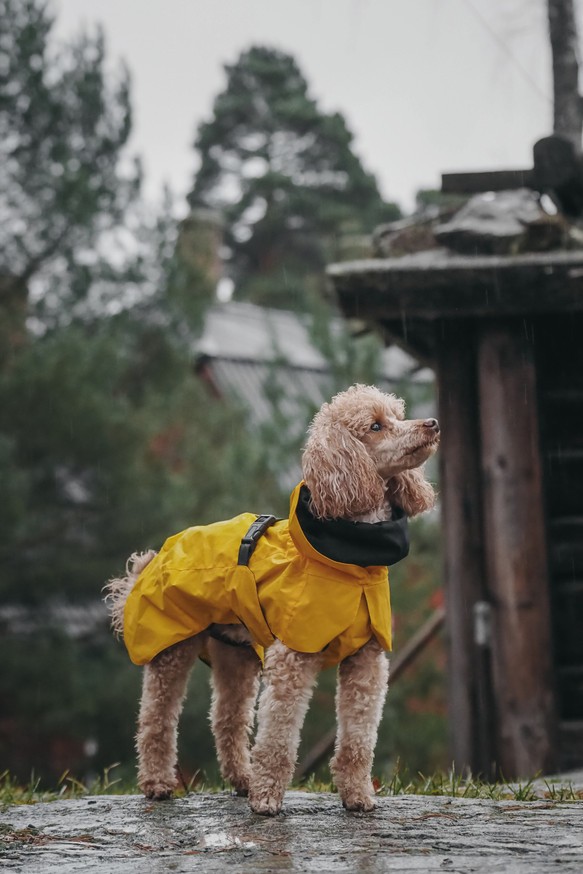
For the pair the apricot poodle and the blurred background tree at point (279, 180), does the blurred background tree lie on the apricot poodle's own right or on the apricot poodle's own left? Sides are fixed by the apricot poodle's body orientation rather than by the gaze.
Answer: on the apricot poodle's own left

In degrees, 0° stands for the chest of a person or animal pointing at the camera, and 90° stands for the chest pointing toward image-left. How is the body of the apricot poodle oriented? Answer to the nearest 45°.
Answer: approximately 315°

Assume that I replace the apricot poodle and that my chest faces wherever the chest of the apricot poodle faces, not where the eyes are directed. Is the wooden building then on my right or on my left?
on my left

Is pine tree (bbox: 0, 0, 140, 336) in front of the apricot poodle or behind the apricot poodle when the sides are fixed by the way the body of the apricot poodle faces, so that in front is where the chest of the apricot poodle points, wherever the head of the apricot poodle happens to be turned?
behind
